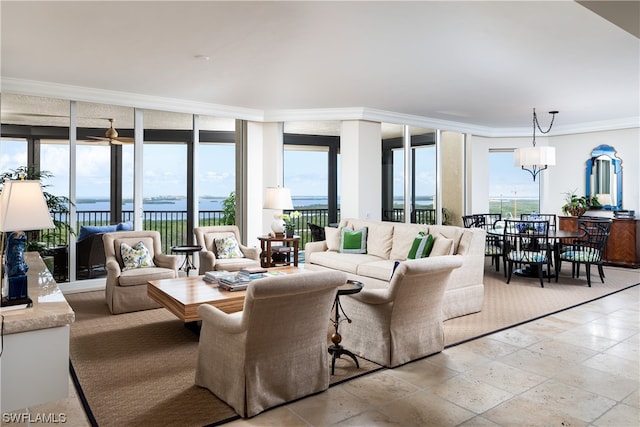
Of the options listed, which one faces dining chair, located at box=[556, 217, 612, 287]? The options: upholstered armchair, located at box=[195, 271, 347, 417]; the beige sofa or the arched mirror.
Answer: the arched mirror

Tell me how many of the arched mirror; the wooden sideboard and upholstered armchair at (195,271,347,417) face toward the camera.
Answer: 2

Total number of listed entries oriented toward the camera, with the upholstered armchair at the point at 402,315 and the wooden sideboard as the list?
1

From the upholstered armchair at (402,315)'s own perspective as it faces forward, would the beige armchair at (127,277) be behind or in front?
in front

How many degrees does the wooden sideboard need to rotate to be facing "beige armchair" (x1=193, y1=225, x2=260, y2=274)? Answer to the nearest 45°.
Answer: approximately 45° to its right

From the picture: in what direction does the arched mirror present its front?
toward the camera

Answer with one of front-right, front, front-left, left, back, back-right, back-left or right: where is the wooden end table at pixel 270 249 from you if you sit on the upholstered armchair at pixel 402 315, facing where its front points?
front

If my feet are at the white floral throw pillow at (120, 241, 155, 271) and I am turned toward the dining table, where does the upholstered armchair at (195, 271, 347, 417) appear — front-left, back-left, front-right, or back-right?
front-right

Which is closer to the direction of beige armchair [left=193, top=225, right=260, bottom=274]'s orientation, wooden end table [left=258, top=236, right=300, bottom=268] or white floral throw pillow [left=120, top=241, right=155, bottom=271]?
the wooden end table

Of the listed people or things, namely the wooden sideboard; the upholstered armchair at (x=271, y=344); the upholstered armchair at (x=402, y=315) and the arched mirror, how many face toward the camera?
2

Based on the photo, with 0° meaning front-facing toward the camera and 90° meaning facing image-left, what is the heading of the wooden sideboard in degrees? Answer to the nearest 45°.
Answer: approximately 0°

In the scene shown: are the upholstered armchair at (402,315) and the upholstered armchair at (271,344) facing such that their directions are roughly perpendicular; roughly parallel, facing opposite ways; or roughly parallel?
roughly parallel

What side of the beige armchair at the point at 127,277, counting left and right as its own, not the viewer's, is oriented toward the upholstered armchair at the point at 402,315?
front

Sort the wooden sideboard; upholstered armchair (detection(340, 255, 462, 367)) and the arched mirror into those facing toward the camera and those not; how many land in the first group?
2

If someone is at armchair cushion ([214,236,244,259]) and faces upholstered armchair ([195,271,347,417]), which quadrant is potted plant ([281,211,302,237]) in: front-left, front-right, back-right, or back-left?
back-left

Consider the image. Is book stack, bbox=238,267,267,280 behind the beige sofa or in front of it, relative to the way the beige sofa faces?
in front

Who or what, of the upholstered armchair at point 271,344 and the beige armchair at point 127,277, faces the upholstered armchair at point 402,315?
the beige armchair
